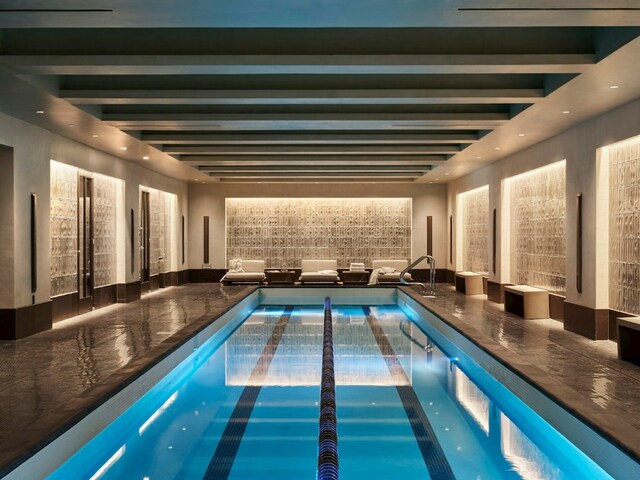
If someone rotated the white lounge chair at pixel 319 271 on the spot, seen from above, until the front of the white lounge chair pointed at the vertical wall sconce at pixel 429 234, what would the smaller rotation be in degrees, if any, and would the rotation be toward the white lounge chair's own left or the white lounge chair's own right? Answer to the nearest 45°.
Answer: approximately 90° to the white lounge chair's own left

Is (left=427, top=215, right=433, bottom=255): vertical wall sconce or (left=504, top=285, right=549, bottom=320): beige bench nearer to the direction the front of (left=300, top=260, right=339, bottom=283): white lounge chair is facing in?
the beige bench

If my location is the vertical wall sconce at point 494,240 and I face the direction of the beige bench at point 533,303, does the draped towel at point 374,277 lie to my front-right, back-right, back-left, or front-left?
back-right

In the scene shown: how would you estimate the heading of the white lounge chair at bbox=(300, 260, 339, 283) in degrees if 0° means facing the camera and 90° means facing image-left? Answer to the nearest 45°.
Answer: approximately 0°

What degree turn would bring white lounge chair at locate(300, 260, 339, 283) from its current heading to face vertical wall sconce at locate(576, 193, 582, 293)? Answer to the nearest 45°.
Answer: approximately 45° to its left

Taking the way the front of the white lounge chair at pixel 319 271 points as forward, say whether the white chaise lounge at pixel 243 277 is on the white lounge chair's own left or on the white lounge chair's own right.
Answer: on the white lounge chair's own right

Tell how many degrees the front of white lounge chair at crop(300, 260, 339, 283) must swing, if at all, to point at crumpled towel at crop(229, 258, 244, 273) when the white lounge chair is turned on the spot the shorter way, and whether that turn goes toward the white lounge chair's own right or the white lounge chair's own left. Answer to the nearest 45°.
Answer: approximately 90° to the white lounge chair's own right

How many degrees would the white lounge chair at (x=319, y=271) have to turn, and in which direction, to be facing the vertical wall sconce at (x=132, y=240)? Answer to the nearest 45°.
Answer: approximately 45° to its right
